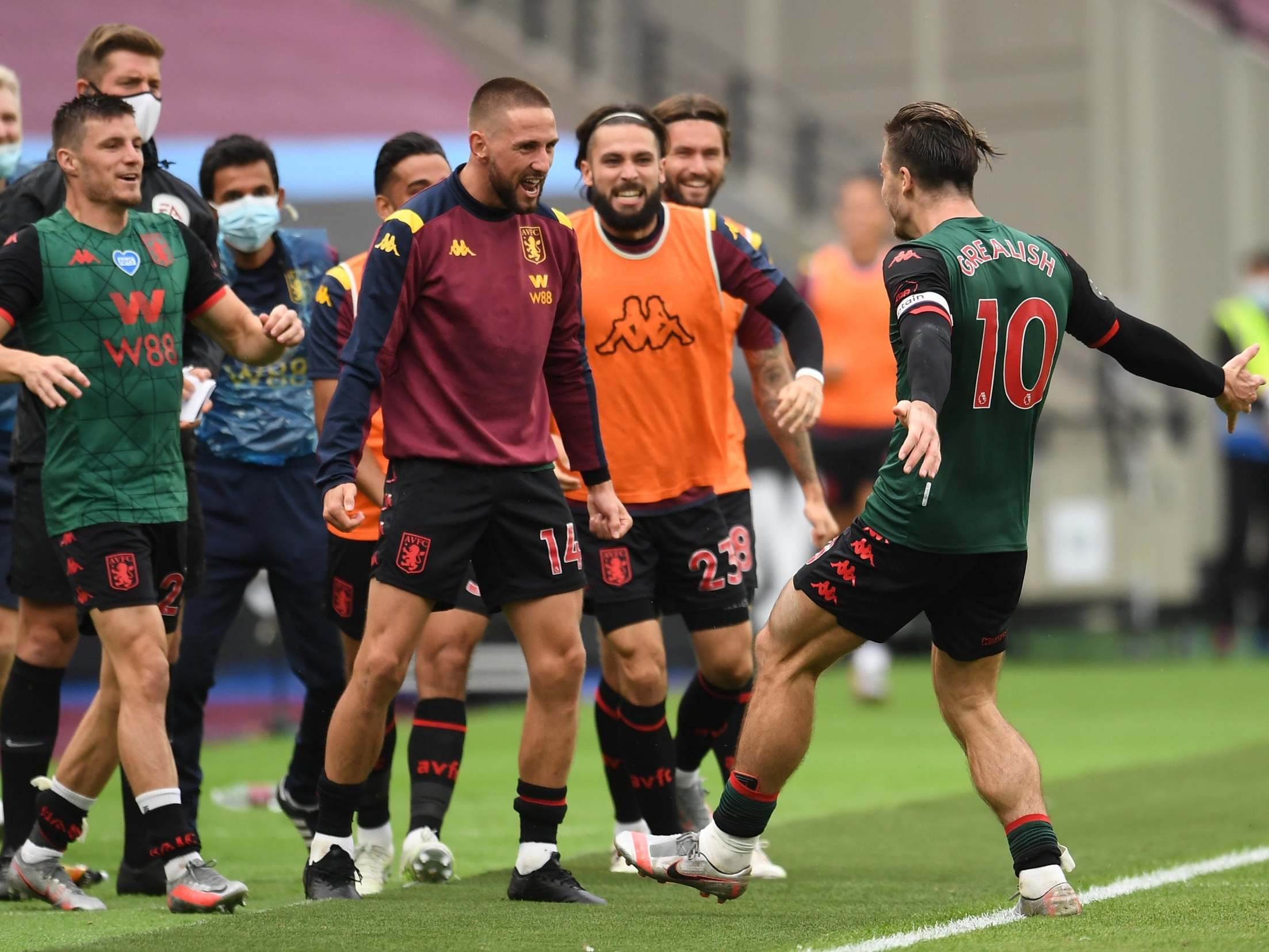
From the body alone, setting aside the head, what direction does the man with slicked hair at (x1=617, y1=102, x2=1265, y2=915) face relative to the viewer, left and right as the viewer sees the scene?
facing away from the viewer and to the left of the viewer

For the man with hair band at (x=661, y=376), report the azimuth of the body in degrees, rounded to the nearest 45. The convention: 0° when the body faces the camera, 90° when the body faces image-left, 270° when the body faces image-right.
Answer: approximately 0°

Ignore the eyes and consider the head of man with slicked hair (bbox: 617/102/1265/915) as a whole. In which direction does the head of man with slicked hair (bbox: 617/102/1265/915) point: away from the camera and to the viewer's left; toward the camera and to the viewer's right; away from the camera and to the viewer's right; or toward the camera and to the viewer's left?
away from the camera and to the viewer's left

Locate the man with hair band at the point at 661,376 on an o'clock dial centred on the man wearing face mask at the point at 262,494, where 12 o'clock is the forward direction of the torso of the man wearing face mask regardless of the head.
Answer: The man with hair band is roughly at 10 o'clock from the man wearing face mask.

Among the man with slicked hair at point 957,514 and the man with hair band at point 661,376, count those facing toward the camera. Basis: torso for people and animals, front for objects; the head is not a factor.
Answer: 1
